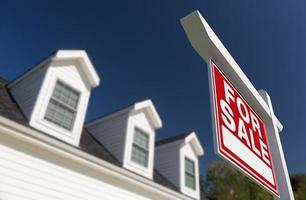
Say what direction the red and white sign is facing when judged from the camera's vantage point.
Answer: facing the viewer and to the right of the viewer

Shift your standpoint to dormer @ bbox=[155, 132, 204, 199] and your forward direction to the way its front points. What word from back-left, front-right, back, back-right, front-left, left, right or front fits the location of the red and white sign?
front-right

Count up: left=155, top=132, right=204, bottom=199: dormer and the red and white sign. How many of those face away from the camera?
0

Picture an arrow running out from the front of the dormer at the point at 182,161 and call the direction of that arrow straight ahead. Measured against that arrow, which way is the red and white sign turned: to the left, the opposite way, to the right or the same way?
the same way

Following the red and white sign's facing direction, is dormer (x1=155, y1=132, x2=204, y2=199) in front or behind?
behind

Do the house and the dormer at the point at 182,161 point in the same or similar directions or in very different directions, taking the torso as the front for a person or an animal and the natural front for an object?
same or similar directions

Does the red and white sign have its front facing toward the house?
no

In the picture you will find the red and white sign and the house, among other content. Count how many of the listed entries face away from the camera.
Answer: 0
